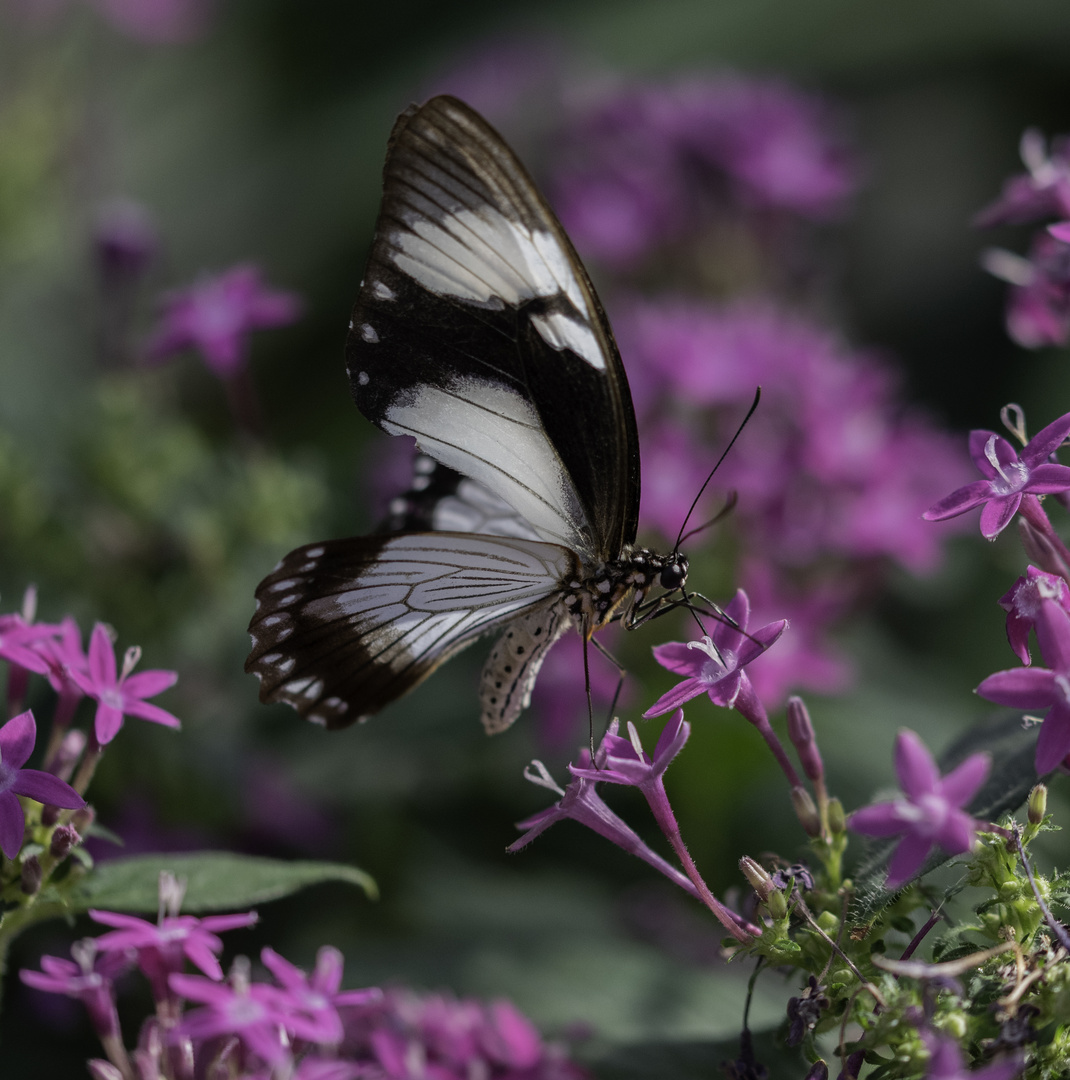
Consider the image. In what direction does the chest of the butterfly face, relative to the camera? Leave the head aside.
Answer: to the viewer's right

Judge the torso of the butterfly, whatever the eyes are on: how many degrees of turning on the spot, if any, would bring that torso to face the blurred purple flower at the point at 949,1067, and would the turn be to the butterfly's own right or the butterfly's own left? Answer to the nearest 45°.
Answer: approximately 90° to the butterfly's own right
